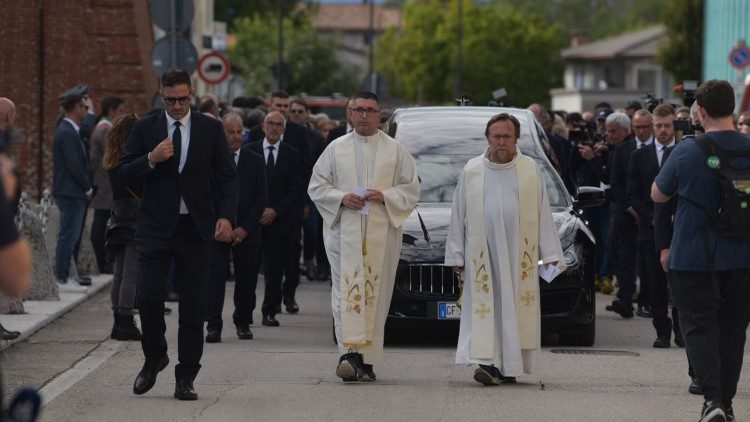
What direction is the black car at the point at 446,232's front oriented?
toward the camera

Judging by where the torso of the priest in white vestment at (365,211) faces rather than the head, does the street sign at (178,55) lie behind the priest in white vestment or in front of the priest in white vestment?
behind

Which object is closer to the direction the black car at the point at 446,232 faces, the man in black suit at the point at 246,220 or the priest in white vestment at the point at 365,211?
the priest in white vestment

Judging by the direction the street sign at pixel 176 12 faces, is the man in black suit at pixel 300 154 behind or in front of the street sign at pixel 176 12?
behind

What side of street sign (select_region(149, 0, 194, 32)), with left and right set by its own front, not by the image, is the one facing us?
back

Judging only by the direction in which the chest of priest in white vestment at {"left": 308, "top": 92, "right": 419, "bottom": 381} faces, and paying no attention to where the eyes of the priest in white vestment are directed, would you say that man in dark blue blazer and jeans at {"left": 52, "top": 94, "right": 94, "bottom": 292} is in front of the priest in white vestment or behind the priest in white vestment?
behind

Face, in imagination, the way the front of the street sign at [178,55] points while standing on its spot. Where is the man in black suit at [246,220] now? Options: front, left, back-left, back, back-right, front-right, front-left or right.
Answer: back

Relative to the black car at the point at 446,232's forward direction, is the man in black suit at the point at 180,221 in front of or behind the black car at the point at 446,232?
in front

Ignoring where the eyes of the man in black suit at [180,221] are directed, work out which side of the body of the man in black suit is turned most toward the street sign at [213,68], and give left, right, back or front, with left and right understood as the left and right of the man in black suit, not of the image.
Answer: back

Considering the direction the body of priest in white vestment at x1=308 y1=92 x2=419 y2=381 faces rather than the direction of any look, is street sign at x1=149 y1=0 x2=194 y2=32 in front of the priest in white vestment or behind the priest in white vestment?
behind

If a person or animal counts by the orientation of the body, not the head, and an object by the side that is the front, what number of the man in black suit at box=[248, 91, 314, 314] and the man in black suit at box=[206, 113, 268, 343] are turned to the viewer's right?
0

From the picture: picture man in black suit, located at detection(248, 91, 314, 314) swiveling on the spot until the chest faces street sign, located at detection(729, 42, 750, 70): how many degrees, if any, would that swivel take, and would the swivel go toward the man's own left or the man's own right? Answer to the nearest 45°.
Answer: approximately 135° to the man's own left

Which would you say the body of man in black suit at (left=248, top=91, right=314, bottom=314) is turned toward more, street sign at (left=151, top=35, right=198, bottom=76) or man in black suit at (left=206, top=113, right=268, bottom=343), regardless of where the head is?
the man in black suit
